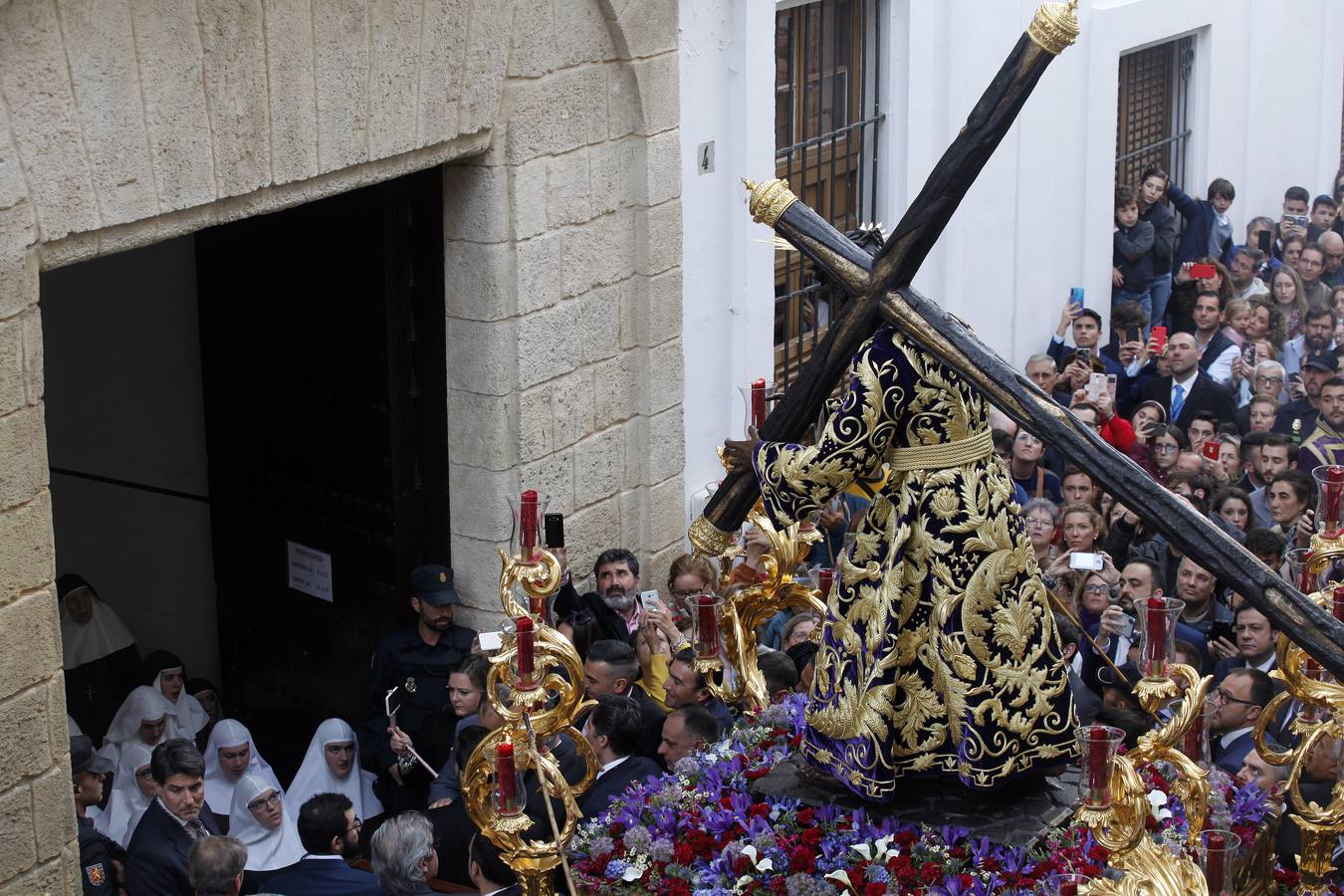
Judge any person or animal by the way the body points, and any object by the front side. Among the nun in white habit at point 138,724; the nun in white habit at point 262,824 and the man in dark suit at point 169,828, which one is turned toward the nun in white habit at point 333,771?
the nun in white habit at point 138,724

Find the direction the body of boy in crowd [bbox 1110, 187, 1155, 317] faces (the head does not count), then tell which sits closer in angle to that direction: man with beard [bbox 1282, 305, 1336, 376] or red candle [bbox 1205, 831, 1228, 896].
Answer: the red candle

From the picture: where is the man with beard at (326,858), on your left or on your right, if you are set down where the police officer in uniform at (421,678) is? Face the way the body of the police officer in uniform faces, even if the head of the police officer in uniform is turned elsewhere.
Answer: on your right

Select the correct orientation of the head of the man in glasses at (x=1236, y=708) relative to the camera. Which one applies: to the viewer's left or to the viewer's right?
to the viewer's left

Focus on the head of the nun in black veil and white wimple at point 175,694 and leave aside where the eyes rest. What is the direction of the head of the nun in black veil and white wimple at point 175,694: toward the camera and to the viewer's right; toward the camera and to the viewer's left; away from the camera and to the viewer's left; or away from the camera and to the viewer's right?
toward the camera and to the viewer's right

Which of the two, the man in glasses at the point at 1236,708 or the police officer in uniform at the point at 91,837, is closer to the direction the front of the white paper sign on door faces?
the police officer in uniform

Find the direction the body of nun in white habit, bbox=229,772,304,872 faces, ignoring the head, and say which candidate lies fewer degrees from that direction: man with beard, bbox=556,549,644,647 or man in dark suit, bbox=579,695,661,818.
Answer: the man in dark suit
